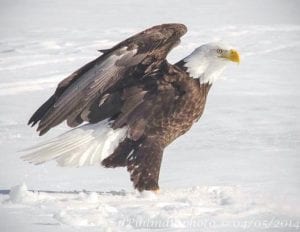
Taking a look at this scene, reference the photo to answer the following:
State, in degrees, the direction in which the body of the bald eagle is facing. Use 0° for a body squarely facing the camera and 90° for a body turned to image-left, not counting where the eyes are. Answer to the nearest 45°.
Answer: approximately 270°
